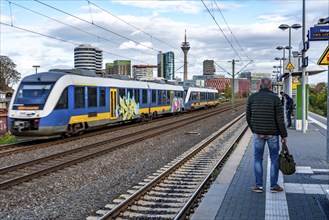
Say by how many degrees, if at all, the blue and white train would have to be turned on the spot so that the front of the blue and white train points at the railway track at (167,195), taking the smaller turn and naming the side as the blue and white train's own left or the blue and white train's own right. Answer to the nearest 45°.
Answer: approximately 45° to the blue and white train's own left

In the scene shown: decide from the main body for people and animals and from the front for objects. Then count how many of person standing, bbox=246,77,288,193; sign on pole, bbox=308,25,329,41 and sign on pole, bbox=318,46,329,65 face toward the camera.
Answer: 2

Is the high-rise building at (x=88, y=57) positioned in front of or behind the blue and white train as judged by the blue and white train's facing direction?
behind

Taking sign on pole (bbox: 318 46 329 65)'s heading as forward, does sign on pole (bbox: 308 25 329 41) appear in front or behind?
behind

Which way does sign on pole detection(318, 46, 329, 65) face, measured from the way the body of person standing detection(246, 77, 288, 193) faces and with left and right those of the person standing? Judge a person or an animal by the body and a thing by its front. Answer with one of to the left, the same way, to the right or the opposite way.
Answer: the opposite way

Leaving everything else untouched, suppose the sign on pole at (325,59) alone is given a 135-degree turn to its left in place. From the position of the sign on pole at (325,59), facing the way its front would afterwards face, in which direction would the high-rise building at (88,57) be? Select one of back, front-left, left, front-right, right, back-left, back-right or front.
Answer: left

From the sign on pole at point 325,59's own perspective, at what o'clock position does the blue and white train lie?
The blue and white train is roughly at 4 o'clock from the sign on pole.

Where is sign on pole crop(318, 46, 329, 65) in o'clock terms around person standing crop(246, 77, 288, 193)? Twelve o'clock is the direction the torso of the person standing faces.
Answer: The sign on pole is roughly at 2 o'clock from the person standing.

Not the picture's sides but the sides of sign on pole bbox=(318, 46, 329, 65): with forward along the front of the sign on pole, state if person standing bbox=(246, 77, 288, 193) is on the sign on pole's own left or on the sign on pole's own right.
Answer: on the sign on pole's own right

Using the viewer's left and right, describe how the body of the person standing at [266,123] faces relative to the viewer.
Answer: facing away from the viewer

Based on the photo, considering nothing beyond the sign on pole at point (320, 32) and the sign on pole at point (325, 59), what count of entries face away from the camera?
0

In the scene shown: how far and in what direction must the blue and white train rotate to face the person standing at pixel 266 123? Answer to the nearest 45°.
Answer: approximately 90° to its left
